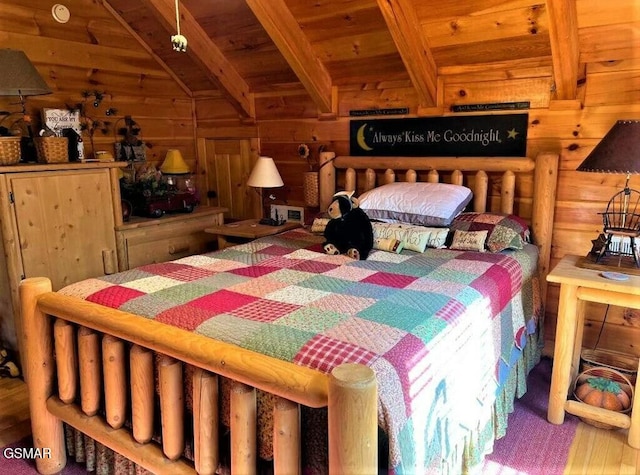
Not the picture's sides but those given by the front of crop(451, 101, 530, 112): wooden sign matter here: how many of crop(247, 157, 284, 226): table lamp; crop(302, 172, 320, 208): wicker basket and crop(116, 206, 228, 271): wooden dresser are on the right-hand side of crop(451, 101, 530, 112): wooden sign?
3

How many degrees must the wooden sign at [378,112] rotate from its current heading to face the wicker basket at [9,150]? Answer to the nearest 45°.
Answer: approximately 45° to its right

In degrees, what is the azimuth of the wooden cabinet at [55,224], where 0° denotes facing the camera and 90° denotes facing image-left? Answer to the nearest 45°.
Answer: approximately 315°

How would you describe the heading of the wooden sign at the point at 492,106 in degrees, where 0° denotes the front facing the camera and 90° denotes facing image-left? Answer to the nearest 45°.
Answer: approximately 0°

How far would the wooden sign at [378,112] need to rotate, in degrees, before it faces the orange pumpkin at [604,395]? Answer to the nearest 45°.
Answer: approximately 45° to its left

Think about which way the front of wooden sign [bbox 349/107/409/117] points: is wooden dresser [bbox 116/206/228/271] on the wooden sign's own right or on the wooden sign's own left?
on the wooden sign's own right

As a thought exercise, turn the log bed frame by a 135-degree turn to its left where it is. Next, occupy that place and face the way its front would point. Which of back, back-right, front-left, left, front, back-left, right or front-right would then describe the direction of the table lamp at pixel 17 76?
back-left

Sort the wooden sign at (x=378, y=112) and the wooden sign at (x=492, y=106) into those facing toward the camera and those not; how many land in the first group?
2
